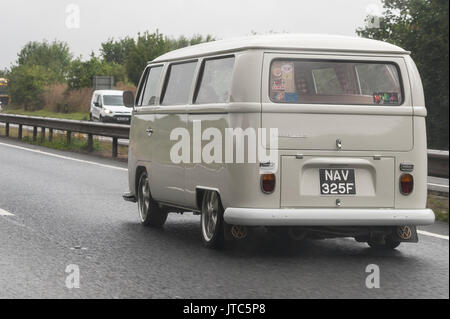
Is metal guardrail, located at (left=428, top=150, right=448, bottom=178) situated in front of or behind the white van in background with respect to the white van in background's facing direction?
in front

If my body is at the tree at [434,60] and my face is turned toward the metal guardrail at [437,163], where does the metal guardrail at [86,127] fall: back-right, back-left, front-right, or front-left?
front-right

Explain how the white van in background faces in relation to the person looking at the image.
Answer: facing the viewer and to the right of the viewer

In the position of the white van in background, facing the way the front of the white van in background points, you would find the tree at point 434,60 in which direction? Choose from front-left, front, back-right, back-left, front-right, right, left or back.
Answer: front-left

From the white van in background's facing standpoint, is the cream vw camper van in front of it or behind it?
in front

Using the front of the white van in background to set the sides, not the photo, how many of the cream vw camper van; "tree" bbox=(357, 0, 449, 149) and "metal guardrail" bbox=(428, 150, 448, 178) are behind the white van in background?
0

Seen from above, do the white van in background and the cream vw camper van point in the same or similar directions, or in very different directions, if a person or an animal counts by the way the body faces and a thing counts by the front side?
very different directions

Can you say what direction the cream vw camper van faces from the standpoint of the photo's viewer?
facing away from the viewer and to the left of the viewer

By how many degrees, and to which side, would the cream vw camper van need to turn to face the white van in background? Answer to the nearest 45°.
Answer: approximately 45° to its right

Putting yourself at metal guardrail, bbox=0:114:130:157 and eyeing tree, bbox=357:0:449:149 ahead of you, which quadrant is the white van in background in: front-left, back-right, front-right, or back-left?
front-left

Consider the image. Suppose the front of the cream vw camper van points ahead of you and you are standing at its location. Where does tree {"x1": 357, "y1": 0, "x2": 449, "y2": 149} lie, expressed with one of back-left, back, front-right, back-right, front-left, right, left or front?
front-right

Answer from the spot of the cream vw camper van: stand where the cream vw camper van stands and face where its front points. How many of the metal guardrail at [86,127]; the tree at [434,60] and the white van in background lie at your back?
0
